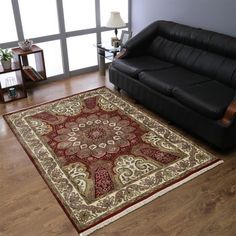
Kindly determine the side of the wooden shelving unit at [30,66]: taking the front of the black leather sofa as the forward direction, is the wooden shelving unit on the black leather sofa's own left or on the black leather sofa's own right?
on the black leather sofa's own right

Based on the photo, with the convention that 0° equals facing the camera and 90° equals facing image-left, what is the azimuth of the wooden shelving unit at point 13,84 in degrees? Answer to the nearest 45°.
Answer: approximately 0°

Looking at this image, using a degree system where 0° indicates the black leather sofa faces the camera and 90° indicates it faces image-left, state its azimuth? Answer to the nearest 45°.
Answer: approximately 45°

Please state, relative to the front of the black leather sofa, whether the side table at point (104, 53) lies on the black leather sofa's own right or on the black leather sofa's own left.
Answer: on the black leather sofa's own right

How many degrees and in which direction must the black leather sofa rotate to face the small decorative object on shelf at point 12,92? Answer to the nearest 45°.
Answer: approximately 45° to its right
